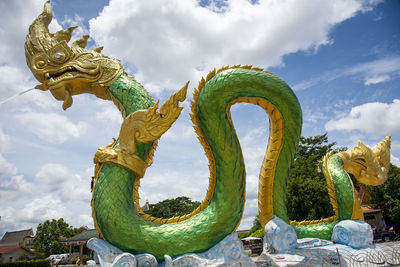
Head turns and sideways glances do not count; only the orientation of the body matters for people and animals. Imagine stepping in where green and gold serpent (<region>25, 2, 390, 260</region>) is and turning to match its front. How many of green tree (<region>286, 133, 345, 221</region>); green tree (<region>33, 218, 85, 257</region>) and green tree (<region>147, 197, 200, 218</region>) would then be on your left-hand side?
0

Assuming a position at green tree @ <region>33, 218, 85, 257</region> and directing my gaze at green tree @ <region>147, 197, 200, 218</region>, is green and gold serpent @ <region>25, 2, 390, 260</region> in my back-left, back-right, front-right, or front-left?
front-right

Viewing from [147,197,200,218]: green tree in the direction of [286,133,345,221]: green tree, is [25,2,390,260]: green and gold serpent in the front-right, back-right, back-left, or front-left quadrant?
front-right

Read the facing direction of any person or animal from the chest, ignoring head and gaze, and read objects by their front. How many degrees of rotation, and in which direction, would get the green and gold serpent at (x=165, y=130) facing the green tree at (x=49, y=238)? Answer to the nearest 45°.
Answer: approximately 45° to its right

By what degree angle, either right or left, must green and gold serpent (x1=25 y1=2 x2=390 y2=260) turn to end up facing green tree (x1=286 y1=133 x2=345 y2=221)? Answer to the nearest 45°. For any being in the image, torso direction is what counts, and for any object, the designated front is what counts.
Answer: approximately 135° to its right

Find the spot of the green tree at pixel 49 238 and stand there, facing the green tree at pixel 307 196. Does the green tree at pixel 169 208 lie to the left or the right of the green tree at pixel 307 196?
left

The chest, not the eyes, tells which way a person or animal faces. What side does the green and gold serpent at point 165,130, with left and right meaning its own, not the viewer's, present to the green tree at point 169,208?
right

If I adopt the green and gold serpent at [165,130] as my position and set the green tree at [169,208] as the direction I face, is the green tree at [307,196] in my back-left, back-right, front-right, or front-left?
front-right

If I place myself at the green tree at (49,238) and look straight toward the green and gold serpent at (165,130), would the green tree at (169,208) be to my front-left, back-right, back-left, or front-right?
front-left

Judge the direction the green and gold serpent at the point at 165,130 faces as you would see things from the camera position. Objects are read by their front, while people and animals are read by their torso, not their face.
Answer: facing to the left of the viewer

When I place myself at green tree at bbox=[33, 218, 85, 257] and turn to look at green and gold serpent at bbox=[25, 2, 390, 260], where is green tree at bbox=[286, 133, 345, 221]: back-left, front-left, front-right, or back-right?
front-left
